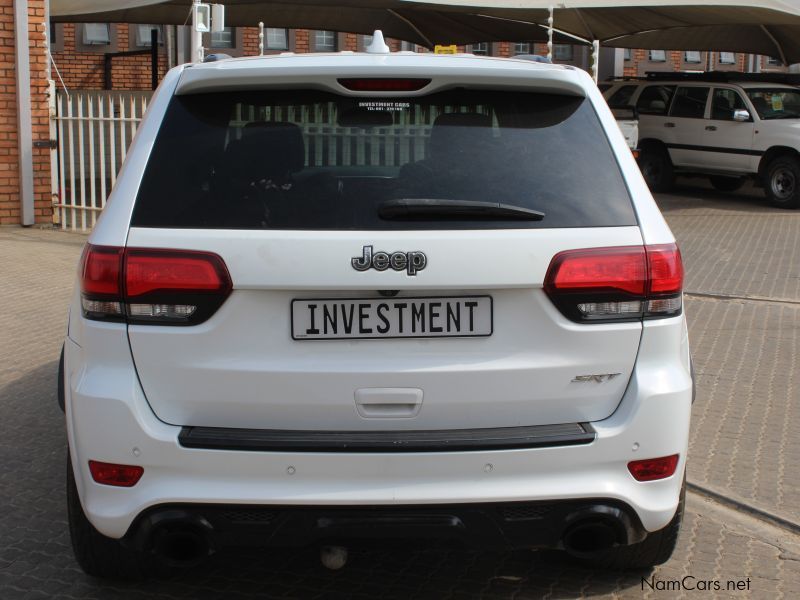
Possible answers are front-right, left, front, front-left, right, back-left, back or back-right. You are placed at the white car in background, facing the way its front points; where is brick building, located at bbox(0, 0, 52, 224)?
right

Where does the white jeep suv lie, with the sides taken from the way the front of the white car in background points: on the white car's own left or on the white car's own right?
on the white car's own right

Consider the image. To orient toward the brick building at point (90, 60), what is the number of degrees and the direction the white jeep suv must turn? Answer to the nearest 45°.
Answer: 0° — it already faces it

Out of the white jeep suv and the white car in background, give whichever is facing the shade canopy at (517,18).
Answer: the white jeep suv

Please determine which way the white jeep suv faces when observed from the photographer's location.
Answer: facing away from the viewer

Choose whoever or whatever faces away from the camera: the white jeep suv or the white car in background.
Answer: the white jeep suv

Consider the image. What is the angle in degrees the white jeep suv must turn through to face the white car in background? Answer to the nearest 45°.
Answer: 0° — it already faces it
